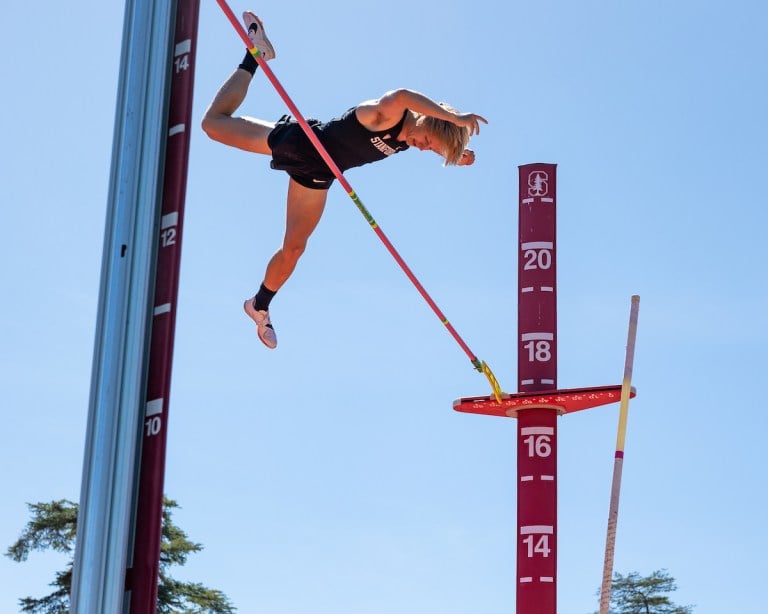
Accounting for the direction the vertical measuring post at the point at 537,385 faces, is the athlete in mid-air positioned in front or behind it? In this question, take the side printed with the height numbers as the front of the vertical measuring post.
in front

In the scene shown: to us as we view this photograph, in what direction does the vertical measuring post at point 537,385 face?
facing the viewer

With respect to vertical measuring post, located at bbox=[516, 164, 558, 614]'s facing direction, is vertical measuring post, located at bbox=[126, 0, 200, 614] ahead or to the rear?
ahead

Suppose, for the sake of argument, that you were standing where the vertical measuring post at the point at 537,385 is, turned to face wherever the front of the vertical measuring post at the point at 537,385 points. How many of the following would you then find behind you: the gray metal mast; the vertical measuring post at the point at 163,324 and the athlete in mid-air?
0

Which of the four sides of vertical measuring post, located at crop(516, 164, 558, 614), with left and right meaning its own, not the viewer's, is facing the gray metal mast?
front
